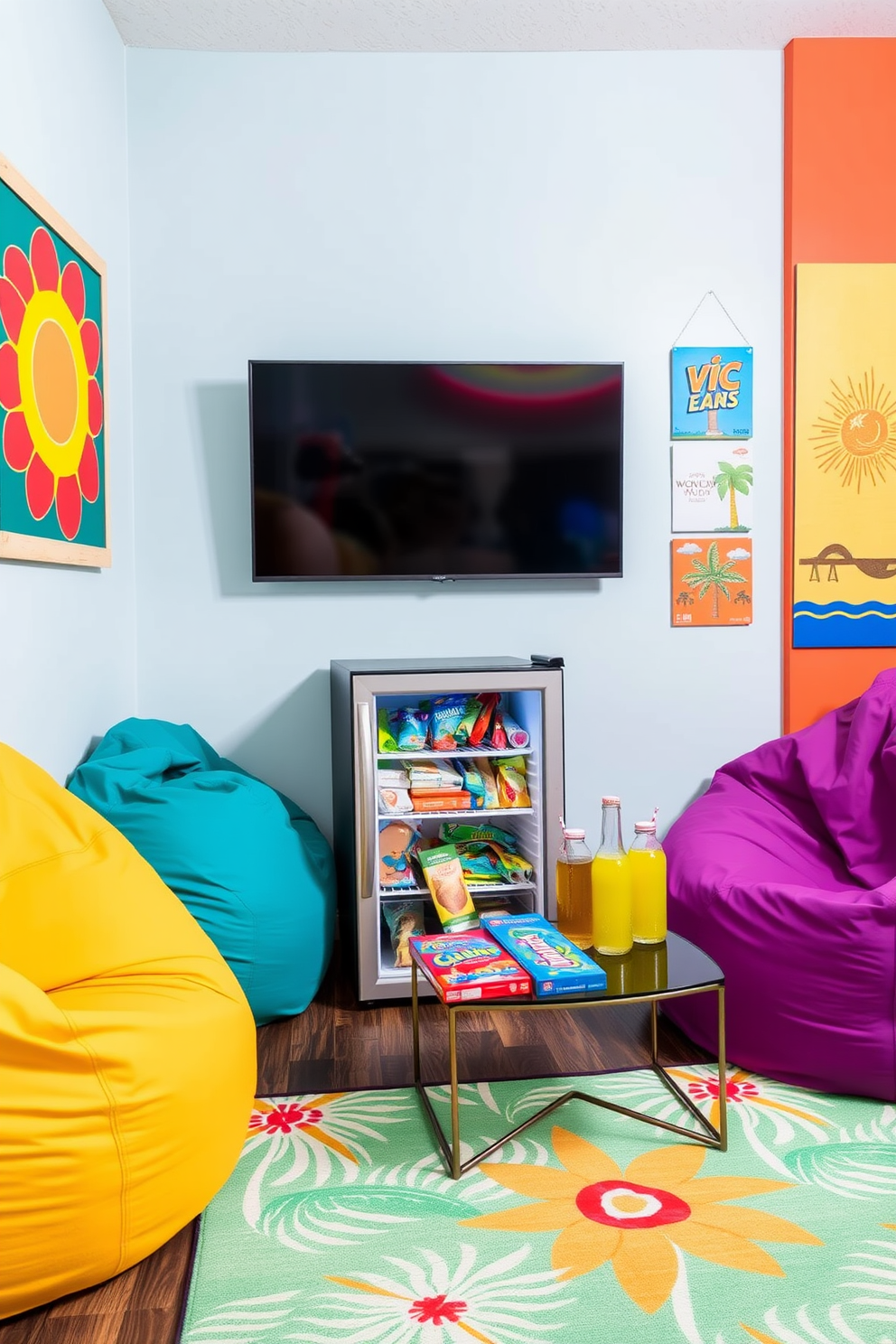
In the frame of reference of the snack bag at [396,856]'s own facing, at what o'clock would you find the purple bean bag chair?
The purple bean bag chair is roughly at 10 o'clock from the snack bag.

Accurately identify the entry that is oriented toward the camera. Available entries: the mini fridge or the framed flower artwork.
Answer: the mini fridge

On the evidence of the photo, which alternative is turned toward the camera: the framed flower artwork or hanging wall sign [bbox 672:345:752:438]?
the hanging wall sign

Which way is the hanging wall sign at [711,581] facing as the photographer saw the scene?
facing the viewer

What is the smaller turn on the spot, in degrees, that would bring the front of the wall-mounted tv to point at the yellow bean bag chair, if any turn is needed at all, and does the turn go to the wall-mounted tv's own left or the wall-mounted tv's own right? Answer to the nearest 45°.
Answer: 0° — it already faces it

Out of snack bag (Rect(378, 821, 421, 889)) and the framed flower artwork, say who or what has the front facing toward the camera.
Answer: the snack bag

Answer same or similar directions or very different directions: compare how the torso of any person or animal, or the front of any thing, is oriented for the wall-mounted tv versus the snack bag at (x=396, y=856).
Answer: same or similar directions

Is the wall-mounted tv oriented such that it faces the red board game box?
yes

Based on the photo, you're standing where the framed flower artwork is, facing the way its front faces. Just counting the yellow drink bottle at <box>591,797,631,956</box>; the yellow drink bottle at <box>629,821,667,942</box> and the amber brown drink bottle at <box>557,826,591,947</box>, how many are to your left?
0

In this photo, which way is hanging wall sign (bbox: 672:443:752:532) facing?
toward the camera

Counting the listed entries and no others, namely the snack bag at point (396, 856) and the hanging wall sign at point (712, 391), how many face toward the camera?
2

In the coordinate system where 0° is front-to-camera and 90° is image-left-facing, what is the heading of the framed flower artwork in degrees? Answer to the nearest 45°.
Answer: approximately 270°

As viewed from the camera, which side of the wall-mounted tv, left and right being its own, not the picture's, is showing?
front

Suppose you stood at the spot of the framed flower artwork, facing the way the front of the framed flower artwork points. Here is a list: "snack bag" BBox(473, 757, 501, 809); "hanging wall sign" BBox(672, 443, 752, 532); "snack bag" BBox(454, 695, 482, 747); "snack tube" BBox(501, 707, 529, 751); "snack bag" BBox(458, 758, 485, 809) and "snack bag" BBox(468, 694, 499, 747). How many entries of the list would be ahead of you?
6
